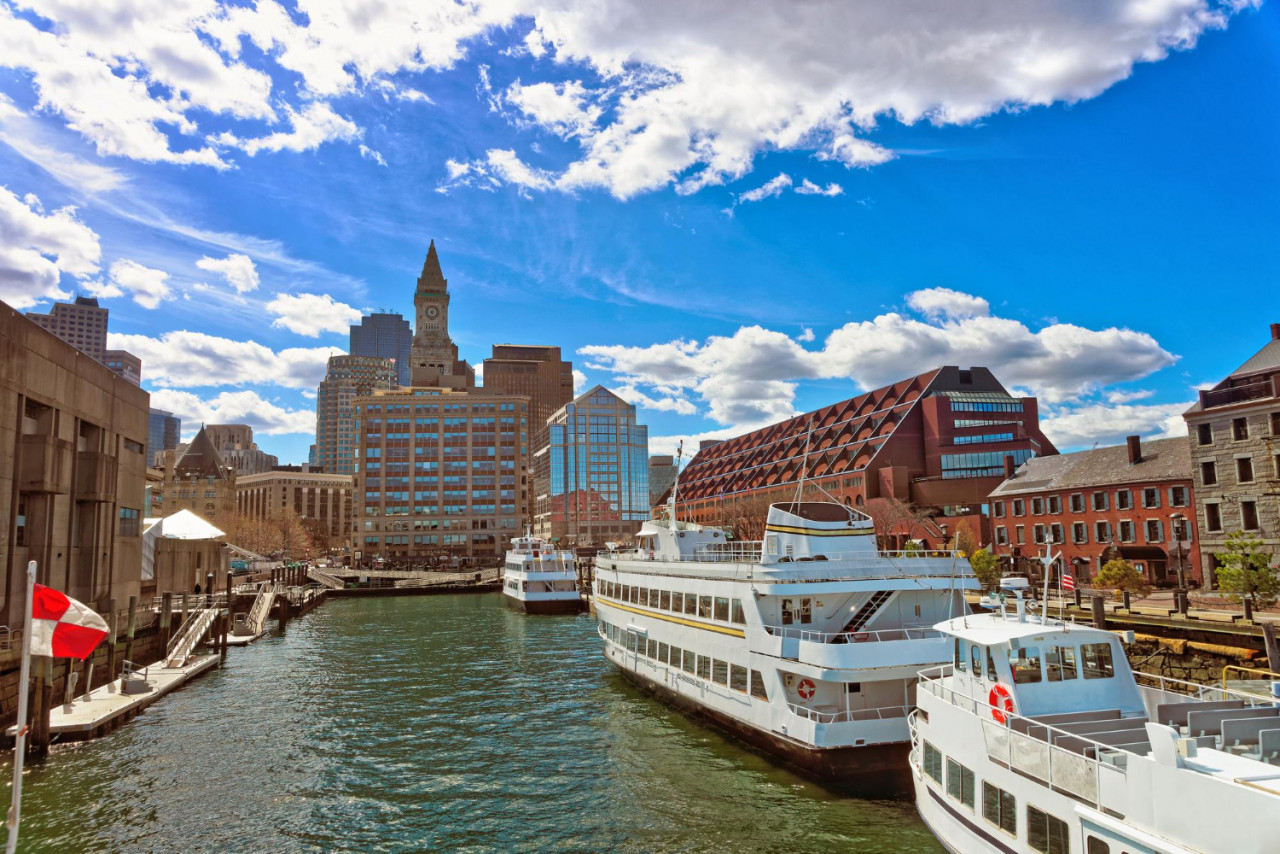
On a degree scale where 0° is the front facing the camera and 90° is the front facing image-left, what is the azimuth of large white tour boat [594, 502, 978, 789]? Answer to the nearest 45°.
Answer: approximately 135°

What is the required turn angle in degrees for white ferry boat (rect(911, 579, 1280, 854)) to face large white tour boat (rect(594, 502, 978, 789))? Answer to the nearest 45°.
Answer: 0° — it already faces it

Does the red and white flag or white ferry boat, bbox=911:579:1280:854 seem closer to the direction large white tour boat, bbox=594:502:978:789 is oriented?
the red and white flag

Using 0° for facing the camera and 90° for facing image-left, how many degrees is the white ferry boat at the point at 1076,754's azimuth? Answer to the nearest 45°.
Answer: approximately 135°

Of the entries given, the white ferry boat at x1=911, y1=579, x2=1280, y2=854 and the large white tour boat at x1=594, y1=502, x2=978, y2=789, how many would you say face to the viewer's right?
0

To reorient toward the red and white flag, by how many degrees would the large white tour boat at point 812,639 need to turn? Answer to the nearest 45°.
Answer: approximately 90° to its left

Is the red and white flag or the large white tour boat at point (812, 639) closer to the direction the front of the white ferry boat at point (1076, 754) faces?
the large white tour boat

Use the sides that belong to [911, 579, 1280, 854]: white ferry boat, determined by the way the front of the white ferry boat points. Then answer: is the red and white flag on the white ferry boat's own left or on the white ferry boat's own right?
on the white ferry boat's own left
